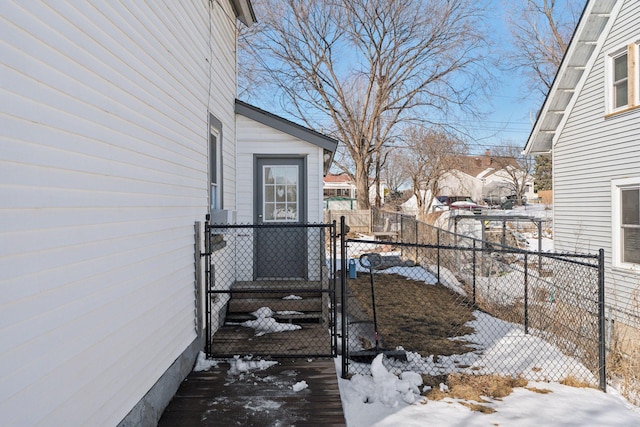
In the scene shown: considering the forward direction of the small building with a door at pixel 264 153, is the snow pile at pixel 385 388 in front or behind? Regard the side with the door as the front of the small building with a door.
in front

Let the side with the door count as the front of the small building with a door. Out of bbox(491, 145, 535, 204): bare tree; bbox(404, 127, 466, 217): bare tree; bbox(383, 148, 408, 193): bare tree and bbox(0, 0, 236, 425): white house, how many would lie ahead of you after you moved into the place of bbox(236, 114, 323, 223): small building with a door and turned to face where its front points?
1

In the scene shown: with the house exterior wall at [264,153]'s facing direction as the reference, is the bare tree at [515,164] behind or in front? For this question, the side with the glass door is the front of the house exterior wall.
behind

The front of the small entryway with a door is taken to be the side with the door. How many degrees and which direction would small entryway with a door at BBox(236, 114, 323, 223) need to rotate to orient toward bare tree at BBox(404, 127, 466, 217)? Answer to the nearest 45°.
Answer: approximately 135° to its left

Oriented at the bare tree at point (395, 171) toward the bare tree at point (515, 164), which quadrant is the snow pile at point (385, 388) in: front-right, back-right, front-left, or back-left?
back-right

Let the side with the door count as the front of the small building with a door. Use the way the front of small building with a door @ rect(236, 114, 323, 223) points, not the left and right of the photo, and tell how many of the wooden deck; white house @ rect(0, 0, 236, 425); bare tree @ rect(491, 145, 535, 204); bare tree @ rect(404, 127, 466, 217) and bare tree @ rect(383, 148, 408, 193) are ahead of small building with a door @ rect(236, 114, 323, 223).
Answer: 2

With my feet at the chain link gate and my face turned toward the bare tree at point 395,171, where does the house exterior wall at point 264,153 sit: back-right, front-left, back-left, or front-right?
front-left

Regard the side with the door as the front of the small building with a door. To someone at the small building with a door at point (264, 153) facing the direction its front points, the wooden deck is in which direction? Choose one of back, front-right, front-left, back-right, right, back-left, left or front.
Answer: front

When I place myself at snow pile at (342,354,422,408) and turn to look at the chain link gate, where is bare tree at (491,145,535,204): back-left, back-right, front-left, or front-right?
front-right

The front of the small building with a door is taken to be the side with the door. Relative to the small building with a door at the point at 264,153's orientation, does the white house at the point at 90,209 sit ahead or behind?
ahead

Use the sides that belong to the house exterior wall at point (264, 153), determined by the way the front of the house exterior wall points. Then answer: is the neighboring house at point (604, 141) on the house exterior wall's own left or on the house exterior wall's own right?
on the house exterior wall's own left

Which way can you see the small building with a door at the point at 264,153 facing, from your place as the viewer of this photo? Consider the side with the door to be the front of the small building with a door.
facing the viewer
